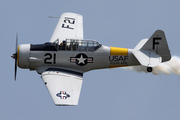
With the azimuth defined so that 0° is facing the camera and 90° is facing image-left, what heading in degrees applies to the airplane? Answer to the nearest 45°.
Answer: approximately 90°
